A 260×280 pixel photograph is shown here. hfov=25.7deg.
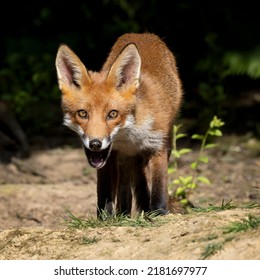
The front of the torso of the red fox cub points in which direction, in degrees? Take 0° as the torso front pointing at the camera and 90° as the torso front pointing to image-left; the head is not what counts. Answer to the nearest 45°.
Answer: approximately 0°

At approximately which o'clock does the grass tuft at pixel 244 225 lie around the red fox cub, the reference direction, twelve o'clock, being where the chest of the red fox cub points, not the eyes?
The grass tuft is roughly at 11 o'clock from the red fox cub.
